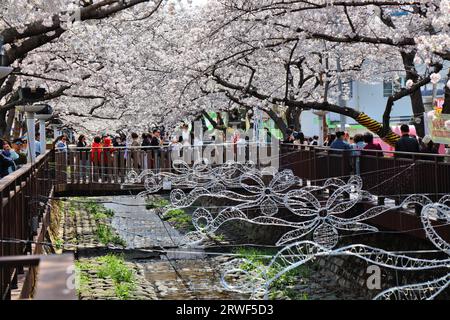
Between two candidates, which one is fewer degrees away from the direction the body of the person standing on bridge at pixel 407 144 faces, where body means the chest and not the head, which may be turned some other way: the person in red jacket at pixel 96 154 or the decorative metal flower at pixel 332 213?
the person in red jacket

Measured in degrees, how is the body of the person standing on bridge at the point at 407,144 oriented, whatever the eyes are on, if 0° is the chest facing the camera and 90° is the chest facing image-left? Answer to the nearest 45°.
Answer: approximately 180°

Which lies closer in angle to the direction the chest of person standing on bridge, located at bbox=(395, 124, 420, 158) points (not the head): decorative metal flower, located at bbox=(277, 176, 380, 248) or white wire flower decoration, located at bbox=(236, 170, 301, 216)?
the white wire flower decoration
